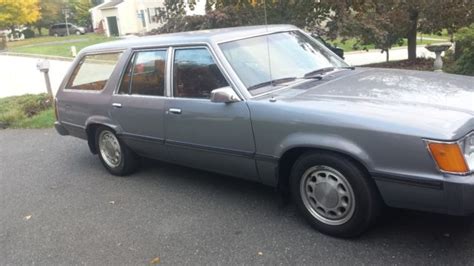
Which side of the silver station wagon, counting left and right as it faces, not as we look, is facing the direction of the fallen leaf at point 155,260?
right

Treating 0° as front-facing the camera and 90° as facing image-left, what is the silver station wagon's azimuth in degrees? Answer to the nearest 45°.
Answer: approximately 315°
